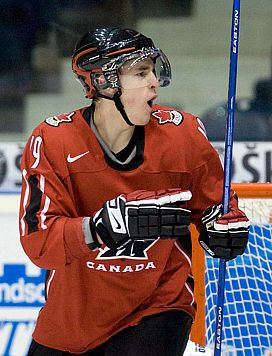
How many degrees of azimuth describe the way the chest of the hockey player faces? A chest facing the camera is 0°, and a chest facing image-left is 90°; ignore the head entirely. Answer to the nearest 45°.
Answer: approximately 315°

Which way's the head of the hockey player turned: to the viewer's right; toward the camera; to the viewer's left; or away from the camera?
to the viewer's right
